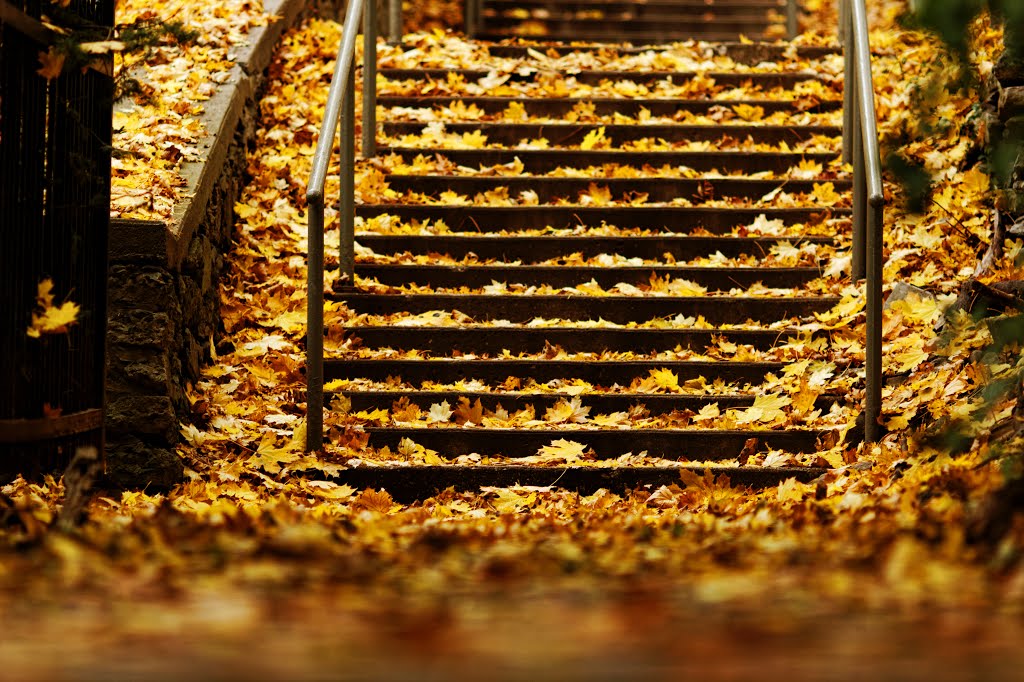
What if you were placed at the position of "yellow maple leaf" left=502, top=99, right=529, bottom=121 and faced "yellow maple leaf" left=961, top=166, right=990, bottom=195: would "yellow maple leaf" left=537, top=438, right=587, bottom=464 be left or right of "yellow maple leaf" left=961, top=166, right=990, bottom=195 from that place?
right

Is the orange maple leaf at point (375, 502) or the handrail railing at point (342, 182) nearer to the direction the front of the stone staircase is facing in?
the orange maple leaf

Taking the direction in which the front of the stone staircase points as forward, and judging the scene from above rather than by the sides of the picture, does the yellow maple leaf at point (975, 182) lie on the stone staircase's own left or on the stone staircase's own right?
on the stone staircase's own left

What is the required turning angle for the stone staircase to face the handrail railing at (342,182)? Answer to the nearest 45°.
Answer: approximately 45° to its right

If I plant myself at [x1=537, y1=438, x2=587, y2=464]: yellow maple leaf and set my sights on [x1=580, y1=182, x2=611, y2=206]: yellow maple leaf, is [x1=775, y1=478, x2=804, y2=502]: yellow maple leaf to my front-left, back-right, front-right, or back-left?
back-right

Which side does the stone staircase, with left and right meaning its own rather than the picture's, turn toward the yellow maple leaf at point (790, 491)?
front

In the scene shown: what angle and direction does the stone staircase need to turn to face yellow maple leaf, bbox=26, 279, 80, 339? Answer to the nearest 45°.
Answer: approximately 45° to its right

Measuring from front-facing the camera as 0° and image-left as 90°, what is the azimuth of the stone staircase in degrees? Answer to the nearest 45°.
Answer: approximately 0°
